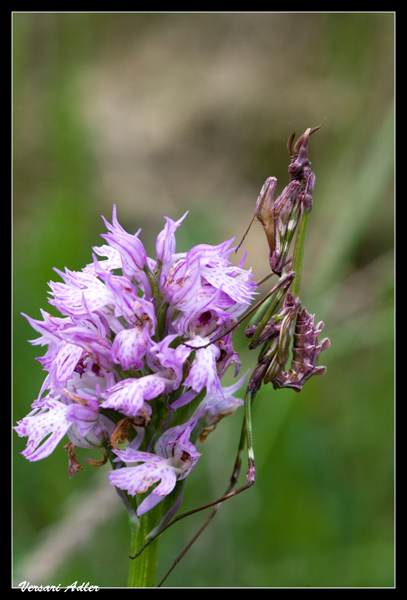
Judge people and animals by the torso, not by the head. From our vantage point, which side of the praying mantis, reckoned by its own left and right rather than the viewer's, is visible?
left
